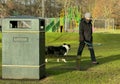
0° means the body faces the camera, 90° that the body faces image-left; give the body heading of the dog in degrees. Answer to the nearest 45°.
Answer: approximately 270°
